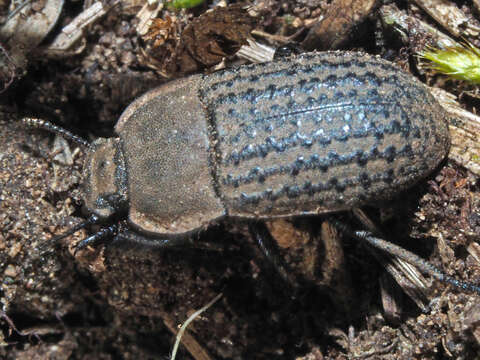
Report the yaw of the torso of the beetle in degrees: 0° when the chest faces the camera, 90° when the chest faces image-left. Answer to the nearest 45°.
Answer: approximately 90°
